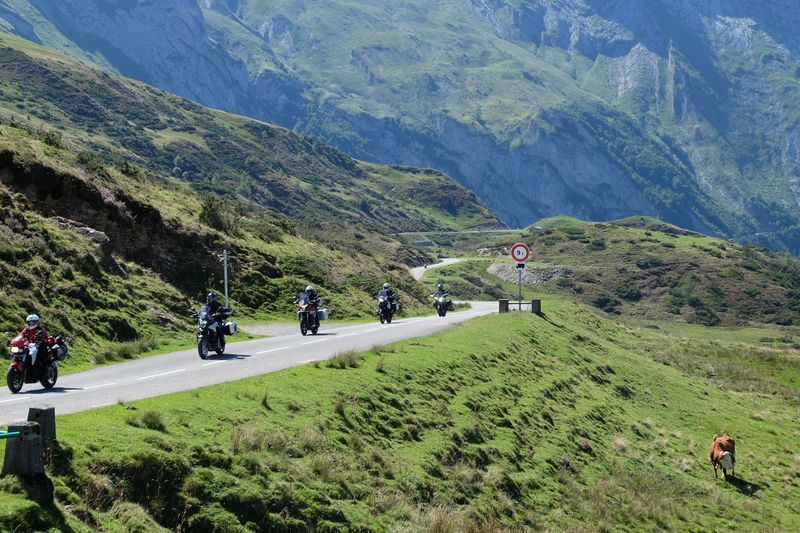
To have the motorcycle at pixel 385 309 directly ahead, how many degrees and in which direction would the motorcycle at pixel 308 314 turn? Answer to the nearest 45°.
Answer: approximately 180°

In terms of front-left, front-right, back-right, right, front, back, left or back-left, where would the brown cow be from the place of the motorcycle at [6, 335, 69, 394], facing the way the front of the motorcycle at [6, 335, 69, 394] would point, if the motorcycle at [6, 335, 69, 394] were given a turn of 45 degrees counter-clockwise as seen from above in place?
left

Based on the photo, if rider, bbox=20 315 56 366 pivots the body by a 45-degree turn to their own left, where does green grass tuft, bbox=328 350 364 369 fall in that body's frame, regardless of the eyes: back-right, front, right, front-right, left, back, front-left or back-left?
left

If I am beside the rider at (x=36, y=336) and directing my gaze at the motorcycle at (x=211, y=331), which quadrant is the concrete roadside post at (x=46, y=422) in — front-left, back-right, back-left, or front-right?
back-right

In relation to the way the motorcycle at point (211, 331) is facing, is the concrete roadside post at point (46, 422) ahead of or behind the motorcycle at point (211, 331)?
ahead

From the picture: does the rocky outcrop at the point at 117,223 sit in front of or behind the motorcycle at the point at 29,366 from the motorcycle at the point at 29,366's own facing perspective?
behind

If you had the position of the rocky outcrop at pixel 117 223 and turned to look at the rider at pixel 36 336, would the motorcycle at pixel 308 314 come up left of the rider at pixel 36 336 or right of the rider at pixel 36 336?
left

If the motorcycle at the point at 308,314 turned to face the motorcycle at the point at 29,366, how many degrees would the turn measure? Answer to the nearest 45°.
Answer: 0° — it already faces it

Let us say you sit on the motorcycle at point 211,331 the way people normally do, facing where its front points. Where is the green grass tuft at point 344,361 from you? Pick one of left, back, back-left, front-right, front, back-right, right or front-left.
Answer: left

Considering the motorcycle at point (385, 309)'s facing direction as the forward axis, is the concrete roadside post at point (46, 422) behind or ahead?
ahead

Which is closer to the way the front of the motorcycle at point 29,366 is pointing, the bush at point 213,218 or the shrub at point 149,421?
the shrub

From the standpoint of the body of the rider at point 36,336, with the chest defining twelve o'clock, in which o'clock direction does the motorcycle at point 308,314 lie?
The motorcycle is roughly at 6 o'clock from the rider.
